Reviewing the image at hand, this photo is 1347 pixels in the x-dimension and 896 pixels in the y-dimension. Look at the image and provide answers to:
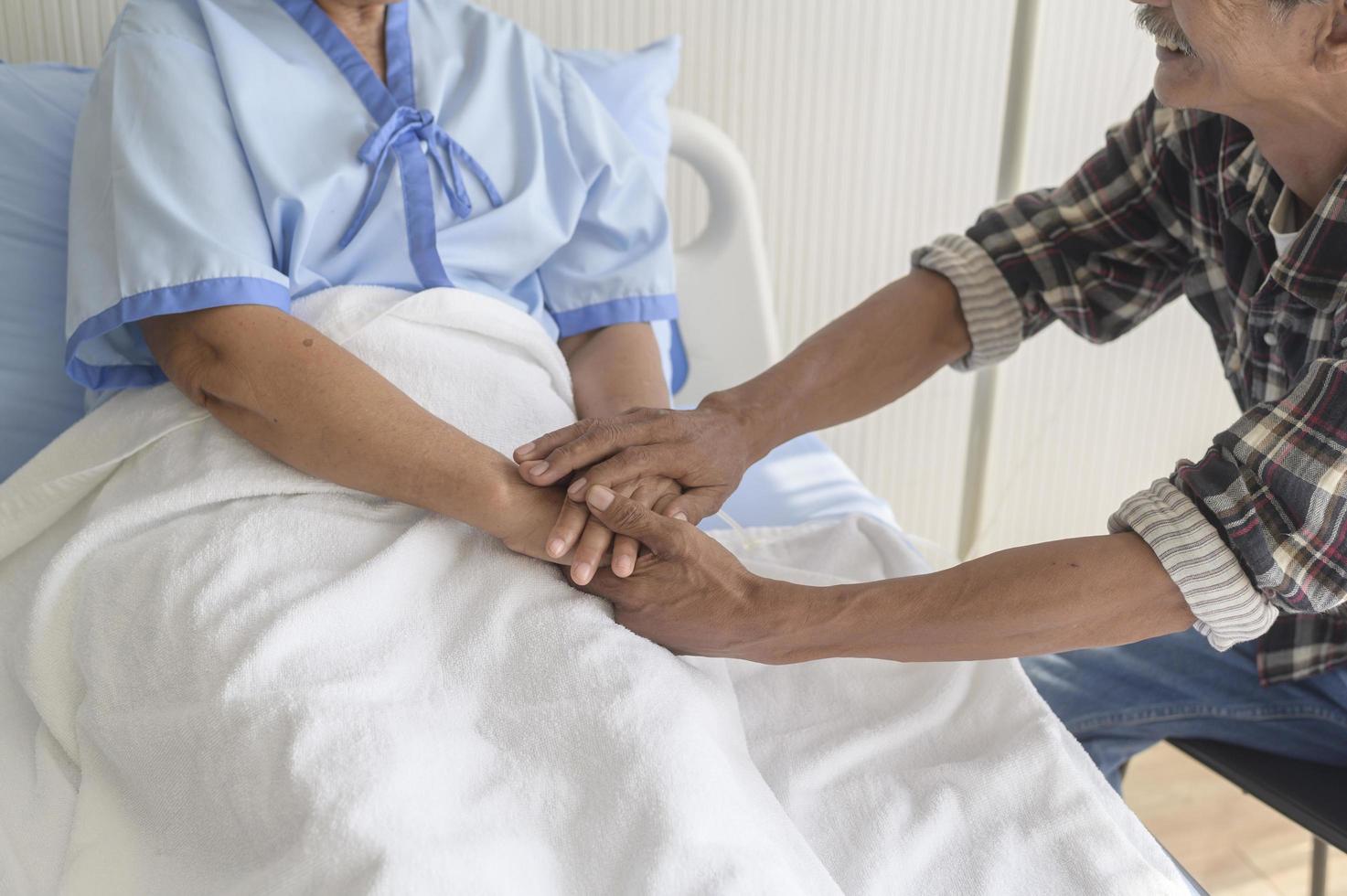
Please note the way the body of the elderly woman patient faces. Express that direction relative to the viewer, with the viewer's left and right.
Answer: facing the viewer and to the right of the viewer

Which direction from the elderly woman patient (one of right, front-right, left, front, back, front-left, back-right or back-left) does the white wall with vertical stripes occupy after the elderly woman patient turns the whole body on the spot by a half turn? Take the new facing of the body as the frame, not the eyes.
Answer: right

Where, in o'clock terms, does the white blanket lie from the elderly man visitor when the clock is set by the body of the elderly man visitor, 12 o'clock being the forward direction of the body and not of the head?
The white blanket is roughly at 12 o'clock from the elderly man visitor.

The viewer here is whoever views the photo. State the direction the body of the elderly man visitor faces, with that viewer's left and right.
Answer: facing the viewer and to the left of the viewer

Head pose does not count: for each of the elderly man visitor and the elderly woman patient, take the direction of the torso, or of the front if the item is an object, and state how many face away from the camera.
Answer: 0
